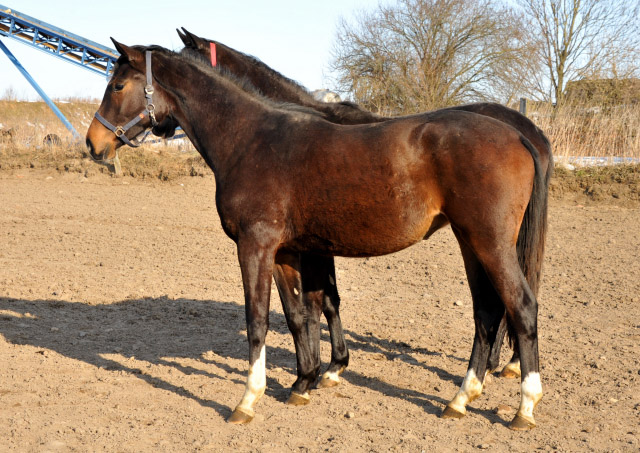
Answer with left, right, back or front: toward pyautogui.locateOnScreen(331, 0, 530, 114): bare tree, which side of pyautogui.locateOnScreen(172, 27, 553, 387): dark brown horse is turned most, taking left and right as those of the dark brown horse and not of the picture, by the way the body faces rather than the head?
right

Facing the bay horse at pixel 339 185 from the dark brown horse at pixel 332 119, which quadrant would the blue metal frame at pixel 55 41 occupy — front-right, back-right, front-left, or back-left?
back-right

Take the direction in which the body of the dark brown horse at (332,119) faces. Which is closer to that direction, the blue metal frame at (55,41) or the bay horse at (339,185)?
the blue metal frame

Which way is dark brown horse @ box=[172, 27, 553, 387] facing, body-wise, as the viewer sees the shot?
to the viewer's left

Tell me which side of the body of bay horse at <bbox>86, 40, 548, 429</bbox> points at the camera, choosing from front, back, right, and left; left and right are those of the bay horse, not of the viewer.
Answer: left

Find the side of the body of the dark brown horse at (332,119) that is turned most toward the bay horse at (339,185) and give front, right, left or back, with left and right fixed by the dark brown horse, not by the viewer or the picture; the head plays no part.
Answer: left

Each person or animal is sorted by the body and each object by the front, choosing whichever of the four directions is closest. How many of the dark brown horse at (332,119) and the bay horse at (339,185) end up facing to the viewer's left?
2

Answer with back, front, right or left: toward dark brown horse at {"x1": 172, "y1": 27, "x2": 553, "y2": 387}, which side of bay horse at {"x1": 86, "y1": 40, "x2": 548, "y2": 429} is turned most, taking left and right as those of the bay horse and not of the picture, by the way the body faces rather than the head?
right

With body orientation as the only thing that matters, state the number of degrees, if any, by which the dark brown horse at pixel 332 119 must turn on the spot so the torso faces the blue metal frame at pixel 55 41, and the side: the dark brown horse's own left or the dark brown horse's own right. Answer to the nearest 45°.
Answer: approximately 45° to the dark brown horse's own right
